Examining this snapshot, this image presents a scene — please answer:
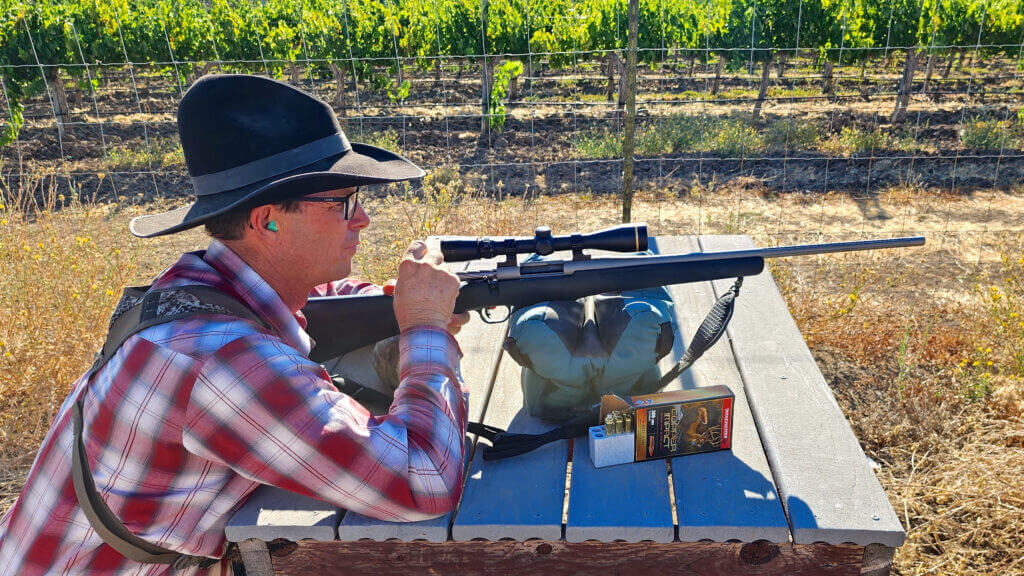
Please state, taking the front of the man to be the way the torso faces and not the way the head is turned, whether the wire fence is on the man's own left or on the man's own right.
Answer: on the man's own left

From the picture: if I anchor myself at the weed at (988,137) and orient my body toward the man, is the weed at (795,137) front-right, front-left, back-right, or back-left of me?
front-right

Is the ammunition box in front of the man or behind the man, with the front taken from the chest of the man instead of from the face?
in front

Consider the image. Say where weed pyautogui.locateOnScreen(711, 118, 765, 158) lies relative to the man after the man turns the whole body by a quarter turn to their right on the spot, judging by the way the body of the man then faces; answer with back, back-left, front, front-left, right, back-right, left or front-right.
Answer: back-left

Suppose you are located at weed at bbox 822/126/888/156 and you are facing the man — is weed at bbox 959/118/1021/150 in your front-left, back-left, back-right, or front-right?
back-left

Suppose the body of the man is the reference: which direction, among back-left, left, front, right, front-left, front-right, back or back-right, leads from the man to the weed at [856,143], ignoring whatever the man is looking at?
front-left

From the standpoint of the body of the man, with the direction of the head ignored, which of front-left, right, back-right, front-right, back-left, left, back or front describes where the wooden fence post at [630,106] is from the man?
front-left

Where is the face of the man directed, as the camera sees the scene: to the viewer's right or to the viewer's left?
to the viewer's right

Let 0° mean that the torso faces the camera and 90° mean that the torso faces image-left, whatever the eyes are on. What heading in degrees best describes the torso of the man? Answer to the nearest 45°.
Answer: approximately 270°

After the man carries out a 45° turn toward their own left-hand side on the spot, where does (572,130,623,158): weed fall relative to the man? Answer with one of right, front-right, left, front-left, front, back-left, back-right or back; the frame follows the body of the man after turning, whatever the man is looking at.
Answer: front

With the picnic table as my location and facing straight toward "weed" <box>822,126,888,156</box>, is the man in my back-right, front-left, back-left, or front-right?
back-left

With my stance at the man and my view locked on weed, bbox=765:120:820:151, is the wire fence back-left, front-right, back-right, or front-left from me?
front-left
